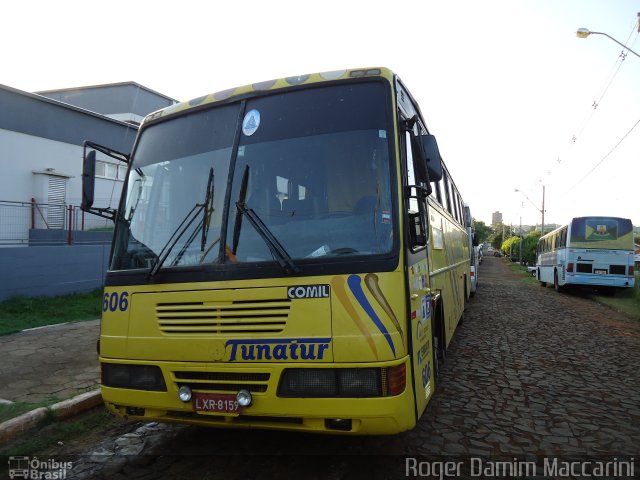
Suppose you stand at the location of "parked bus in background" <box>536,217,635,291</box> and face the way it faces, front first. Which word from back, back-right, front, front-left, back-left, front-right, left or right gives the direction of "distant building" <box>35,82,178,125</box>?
left

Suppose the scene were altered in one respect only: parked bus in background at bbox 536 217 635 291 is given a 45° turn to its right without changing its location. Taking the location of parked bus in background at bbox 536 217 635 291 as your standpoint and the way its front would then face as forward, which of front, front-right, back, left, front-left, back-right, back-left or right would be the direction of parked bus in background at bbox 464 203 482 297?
back

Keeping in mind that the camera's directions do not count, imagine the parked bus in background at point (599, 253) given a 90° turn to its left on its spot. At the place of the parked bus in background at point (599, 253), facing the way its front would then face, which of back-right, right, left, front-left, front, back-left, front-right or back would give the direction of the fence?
front-left

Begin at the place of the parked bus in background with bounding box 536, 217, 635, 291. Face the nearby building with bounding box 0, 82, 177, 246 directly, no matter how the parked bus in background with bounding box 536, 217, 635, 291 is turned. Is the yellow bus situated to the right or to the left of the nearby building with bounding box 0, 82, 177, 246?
left

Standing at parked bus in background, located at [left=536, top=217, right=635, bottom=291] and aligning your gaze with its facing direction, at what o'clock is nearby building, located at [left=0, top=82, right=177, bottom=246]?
The nearby building is roughly at 8 o'clock from the parked bus in background.

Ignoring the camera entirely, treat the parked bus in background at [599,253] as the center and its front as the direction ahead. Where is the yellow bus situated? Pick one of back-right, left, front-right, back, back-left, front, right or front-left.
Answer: back

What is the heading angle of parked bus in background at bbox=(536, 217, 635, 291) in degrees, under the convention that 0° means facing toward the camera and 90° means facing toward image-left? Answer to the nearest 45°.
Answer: approximately 180°
